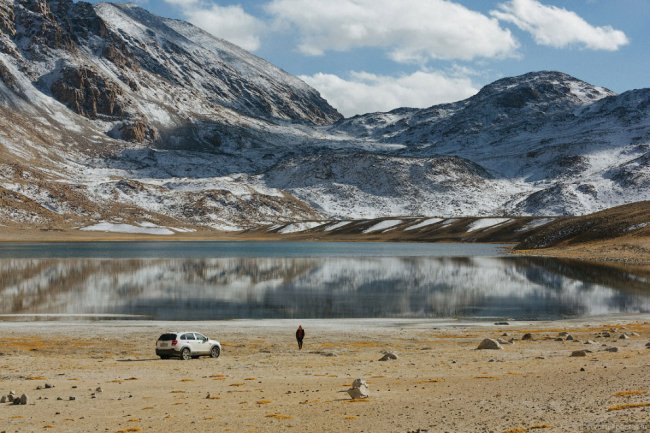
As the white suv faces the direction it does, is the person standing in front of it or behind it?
in front

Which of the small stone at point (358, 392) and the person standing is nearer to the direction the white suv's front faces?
the person standing

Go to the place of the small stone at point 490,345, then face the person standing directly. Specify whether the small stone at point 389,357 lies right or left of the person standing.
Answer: left

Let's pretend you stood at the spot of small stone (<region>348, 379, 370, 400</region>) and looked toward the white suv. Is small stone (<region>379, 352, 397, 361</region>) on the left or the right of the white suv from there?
right

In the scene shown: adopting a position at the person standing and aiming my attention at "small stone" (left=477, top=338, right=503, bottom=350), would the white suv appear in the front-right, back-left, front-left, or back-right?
back-right

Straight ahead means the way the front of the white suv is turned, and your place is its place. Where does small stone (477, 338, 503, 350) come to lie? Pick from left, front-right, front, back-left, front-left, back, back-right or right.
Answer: front-right

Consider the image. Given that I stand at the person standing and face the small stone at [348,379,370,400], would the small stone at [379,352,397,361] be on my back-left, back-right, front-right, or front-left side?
front-left

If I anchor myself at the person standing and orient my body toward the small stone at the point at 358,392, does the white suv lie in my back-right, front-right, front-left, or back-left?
front-right

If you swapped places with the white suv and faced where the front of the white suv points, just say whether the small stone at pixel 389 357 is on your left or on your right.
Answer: on your right

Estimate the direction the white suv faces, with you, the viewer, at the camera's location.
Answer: facing away from the viewer and to the right of the viewer

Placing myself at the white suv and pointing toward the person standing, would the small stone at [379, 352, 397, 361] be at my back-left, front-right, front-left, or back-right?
front-right
